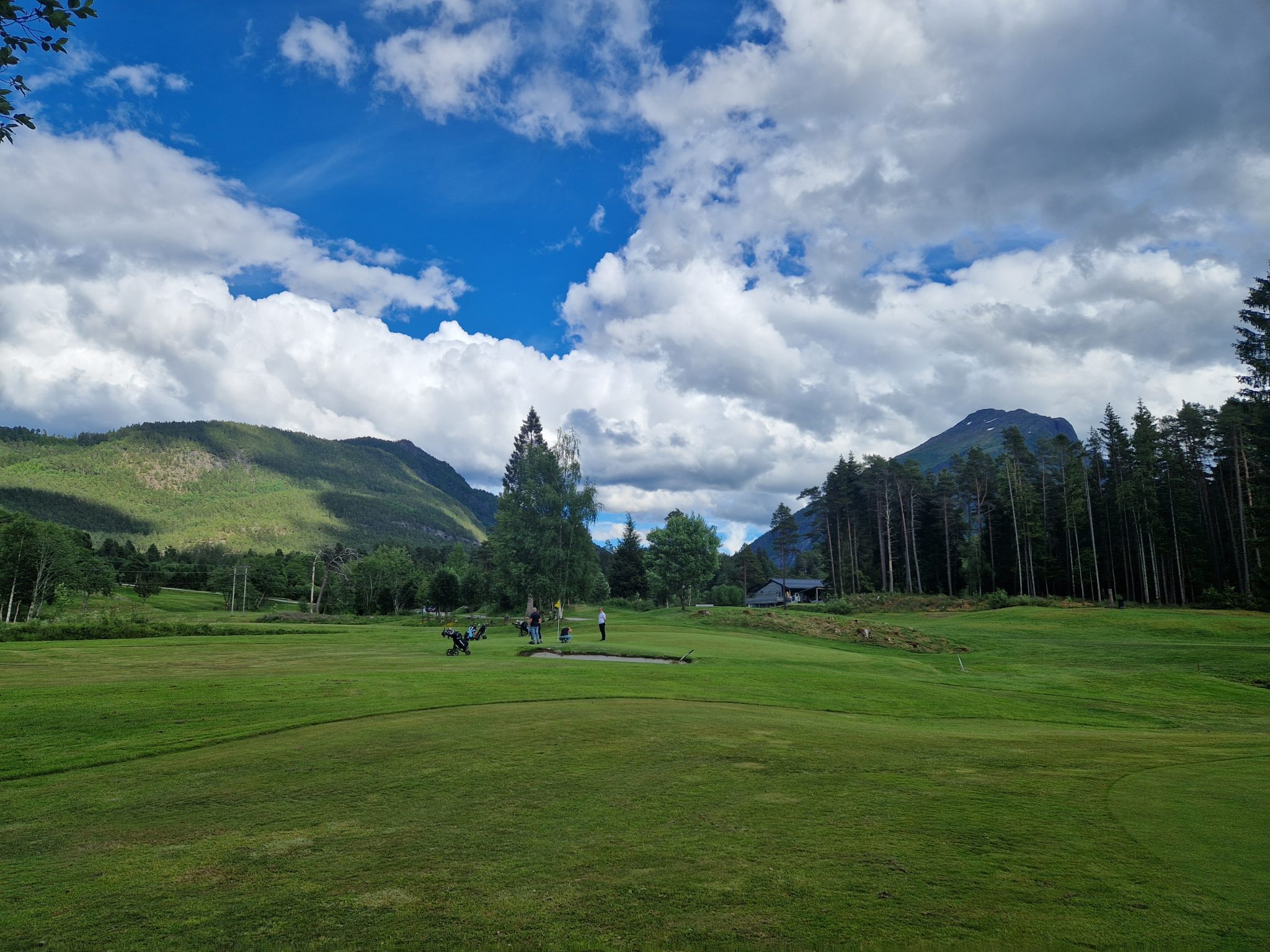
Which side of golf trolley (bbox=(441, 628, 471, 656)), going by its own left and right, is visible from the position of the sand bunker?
front

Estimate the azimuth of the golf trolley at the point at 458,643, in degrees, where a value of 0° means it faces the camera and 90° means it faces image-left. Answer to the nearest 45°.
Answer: approximately 270°
